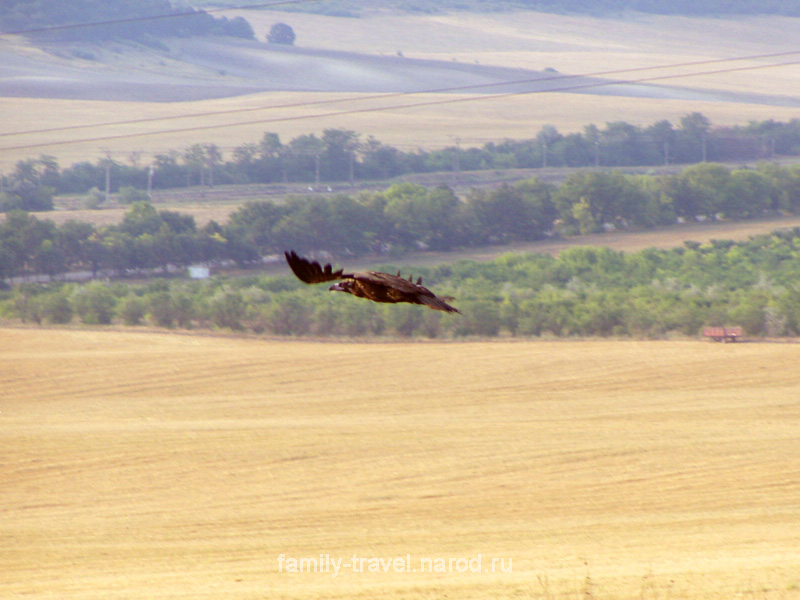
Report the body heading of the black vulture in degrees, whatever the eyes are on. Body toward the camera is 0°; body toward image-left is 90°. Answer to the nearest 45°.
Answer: approximately 45°

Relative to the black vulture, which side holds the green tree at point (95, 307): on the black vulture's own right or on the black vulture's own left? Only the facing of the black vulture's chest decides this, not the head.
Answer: on the black vulture's own right
